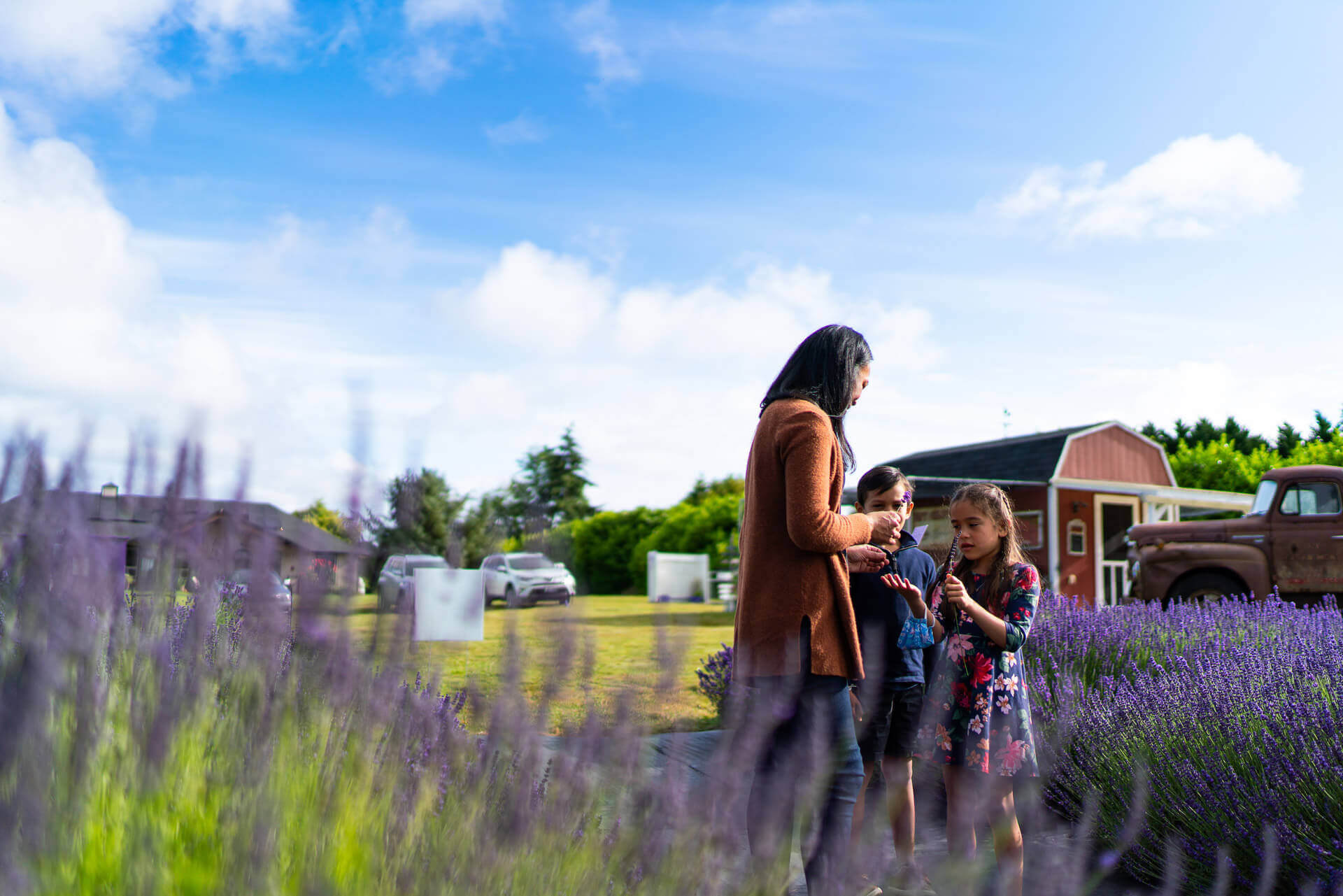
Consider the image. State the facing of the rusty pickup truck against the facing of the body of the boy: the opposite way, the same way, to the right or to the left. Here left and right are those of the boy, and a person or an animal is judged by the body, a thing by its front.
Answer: to the right

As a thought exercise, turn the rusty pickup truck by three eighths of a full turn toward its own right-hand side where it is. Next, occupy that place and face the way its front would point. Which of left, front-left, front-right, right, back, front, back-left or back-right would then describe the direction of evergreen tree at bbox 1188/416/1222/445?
front-left

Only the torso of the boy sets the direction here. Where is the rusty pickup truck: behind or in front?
behind

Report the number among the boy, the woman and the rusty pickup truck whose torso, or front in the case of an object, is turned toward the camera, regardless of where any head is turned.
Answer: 1

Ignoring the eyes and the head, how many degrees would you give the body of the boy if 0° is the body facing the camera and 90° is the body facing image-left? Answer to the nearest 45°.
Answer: approximately 0°

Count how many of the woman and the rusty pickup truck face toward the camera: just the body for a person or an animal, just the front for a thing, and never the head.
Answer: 0

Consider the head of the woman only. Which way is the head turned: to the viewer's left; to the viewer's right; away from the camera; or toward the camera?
to the viewer's right

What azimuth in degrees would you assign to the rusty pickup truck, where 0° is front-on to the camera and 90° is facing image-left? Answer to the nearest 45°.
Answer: approximately 90°

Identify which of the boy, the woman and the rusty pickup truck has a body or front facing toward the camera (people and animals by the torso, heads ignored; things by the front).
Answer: the boy

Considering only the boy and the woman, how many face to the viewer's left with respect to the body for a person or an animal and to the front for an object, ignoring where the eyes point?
0

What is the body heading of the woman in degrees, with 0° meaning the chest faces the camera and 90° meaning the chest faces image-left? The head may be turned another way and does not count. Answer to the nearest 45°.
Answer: approximately 225°
